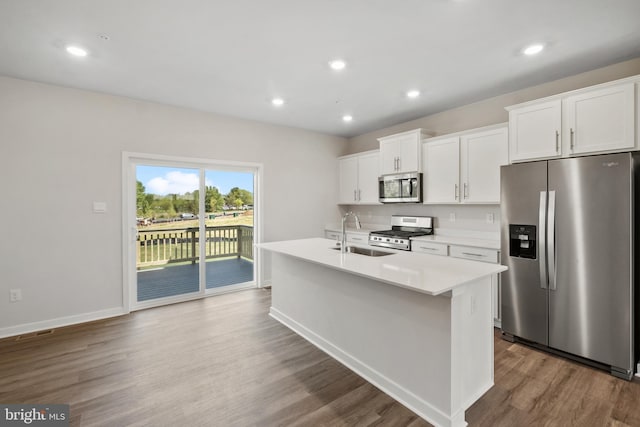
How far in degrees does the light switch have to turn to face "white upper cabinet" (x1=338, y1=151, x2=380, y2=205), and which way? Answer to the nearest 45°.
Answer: approximately 90° to its left

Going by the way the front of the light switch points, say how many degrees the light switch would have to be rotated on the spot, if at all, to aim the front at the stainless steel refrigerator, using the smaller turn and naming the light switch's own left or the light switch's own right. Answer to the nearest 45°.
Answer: approximately 45° to the light switch's own left

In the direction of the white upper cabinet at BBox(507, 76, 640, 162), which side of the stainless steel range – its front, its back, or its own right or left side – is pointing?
left

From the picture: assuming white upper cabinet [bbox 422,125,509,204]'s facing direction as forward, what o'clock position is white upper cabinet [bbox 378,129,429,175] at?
white upper cabinet [bbox 378,129,429,175] is roughly at 2 o'clock from white upper cabinet [bbox 422,125,509,204].

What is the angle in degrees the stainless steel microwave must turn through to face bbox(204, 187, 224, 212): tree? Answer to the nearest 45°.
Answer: approximately 45° to its right

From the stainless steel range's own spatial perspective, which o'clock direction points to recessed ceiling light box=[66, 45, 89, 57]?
The recessed ceiling light is roughly at 12 o'clock from the stainless steel range.

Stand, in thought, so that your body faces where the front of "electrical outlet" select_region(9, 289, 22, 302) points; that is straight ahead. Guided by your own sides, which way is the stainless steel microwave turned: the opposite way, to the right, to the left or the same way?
to the right
